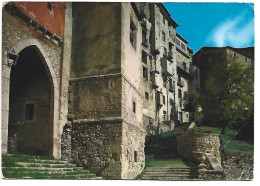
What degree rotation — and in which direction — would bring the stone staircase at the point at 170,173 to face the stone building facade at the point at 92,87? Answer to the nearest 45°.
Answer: approximately 135° to its right

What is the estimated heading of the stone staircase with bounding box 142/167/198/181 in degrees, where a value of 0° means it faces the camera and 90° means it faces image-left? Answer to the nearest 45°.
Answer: approximately 0°

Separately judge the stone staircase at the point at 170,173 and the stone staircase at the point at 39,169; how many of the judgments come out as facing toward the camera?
2

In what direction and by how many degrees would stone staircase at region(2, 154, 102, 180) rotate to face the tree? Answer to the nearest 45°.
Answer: approximately 90° to its left

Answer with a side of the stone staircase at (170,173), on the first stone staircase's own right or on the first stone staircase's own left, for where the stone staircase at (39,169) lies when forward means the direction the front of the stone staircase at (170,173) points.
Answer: on the first stone staircase's own right
